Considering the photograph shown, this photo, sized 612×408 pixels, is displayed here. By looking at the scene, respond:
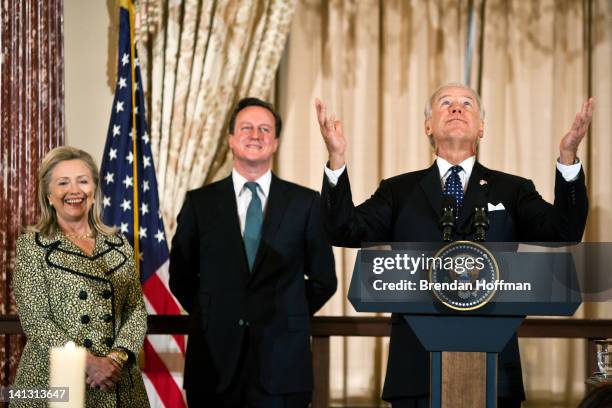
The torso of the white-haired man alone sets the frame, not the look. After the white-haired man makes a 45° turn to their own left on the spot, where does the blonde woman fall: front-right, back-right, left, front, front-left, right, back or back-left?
back-right

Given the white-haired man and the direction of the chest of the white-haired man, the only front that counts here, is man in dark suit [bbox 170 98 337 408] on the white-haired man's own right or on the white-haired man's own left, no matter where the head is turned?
on the white-haired man's own right

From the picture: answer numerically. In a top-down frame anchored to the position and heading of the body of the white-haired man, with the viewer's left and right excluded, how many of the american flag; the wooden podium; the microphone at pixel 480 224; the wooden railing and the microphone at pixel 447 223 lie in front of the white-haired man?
3

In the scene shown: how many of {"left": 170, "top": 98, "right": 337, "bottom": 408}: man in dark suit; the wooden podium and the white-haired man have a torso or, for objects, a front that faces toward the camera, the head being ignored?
3

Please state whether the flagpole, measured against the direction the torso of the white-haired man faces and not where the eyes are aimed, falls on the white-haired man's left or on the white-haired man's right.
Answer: on the white-haired man's right

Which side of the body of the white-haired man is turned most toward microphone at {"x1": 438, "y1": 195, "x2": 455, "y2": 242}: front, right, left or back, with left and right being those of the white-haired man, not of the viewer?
front

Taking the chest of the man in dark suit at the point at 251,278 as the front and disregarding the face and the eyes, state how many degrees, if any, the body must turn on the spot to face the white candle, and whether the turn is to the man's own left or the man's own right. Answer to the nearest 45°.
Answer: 0° — they already face it

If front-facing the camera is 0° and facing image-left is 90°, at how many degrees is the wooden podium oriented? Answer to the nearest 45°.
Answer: approximately 0°

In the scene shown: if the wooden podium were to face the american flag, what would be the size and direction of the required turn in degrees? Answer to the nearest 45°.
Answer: approximately 135° to its right

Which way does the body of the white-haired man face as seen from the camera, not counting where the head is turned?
toward the camera
